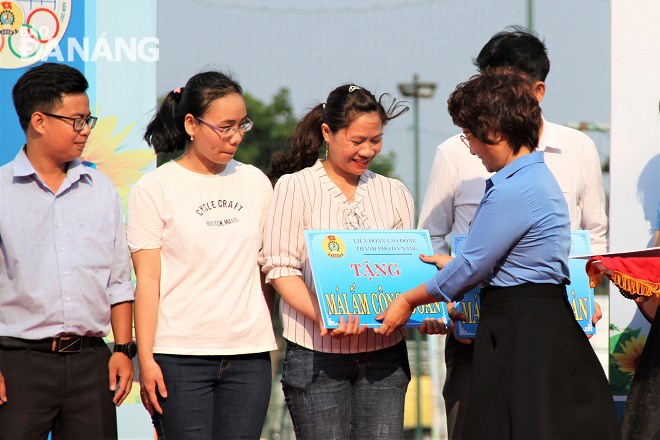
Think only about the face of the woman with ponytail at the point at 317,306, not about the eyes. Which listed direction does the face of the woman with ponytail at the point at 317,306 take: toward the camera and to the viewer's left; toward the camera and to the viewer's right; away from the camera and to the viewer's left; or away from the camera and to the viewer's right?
toward the camera and to the viewer's right

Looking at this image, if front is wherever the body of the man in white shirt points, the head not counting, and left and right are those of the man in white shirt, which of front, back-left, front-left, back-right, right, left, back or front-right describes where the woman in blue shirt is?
front

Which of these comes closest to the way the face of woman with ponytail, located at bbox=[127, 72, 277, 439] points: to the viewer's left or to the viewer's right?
to the viewer's right

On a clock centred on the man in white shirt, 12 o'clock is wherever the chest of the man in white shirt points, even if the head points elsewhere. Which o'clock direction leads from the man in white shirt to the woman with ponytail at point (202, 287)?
The woman with ponytail is roughly at 2 o'clock from the man in white shirt.

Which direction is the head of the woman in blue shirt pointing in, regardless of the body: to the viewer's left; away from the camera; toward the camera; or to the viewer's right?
to the viewer's left

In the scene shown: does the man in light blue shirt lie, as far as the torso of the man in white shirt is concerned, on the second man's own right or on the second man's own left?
on the second man's own right

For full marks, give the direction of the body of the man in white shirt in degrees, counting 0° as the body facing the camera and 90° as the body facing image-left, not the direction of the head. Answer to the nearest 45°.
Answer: approximately 0°

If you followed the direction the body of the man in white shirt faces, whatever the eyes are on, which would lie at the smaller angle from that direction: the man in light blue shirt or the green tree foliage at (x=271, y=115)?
the man in light blue shirt

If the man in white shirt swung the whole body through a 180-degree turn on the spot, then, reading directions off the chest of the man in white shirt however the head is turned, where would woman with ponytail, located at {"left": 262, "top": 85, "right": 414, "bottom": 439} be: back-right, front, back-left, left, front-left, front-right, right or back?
back-left
